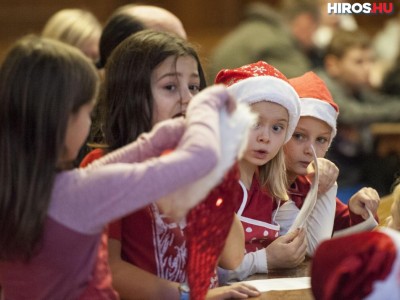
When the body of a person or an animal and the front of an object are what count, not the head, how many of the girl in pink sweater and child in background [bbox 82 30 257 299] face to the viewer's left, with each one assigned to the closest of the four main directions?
0

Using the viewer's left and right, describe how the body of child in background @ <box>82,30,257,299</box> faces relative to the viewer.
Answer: facing the viewer and to the right of the viewer

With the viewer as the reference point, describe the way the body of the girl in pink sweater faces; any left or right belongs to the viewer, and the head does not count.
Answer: facing away from the viewer and to the right of the viewer

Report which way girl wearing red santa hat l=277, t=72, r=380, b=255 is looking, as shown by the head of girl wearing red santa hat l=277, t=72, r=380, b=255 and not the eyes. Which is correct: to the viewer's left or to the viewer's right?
to the viewer's left

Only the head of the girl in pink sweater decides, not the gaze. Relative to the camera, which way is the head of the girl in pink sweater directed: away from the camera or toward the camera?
away from the camera

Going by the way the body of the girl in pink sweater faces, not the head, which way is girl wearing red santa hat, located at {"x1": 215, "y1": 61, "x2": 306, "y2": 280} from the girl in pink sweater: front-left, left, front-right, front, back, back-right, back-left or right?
front

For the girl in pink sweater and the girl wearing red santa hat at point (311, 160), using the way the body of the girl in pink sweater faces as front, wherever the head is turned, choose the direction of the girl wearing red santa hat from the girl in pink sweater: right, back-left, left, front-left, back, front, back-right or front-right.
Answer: front

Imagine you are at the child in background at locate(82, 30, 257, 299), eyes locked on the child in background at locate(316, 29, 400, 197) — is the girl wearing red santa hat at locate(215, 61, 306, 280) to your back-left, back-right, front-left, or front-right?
front-right
